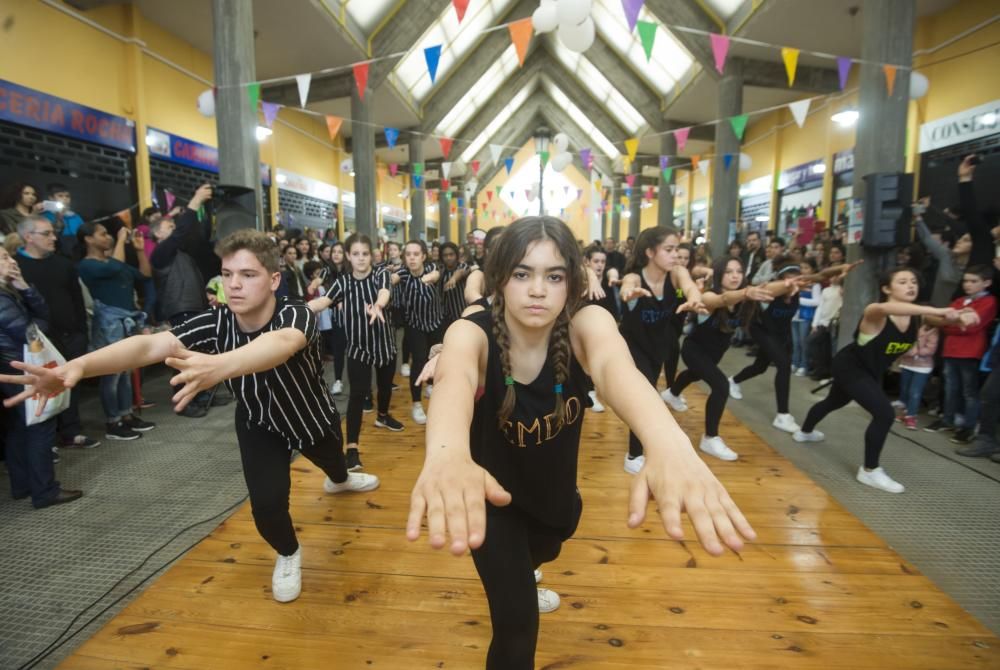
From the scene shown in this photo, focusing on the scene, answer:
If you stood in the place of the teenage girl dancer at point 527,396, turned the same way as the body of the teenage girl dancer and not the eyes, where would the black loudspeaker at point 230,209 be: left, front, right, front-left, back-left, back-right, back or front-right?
back-right

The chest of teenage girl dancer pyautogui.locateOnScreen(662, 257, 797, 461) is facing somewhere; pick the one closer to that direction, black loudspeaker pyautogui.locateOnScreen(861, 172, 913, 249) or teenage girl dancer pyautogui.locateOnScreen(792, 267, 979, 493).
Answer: the teenage girl dancer

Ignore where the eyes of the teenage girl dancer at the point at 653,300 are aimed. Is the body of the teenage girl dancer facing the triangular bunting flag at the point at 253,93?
no

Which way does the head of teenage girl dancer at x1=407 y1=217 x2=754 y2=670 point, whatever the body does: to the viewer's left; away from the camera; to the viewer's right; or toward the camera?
toward the camera

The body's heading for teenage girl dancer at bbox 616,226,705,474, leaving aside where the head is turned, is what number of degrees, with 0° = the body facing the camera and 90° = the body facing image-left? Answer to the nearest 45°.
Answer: approximately 315°

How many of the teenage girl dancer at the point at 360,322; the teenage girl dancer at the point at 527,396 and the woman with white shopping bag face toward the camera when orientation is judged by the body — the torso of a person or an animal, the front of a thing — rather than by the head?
2

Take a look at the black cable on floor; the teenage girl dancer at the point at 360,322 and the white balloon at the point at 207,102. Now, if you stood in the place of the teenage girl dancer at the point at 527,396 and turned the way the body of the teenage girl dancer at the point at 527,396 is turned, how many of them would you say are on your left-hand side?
0

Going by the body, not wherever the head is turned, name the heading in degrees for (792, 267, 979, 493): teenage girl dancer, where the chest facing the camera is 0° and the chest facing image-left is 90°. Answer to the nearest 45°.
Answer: approximately 315°

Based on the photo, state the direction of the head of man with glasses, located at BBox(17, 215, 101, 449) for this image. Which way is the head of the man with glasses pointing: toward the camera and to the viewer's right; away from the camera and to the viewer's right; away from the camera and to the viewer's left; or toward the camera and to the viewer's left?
toward the camera and to the viewer's right

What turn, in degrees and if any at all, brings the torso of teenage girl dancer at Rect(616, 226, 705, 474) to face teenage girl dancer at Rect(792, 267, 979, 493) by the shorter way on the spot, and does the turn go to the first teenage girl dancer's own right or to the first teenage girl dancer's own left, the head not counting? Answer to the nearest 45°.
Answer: approximately 45° to the first teenage girl dancer's own left

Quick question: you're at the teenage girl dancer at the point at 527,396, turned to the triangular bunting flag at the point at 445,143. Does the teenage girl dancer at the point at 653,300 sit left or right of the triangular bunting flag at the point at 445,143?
right

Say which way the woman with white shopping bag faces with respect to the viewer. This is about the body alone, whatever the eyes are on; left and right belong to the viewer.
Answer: facing to the right of the viewer

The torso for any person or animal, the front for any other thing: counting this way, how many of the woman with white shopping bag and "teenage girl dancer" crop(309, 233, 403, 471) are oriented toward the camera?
1

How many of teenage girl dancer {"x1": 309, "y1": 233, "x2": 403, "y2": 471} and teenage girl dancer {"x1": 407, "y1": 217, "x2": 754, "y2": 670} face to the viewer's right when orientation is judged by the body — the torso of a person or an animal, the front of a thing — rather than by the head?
0
